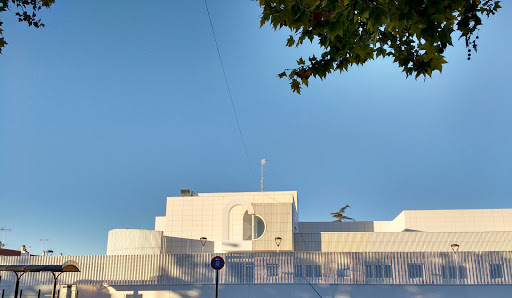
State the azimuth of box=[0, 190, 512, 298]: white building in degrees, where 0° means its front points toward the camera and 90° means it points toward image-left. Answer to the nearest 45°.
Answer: approximately 0°
